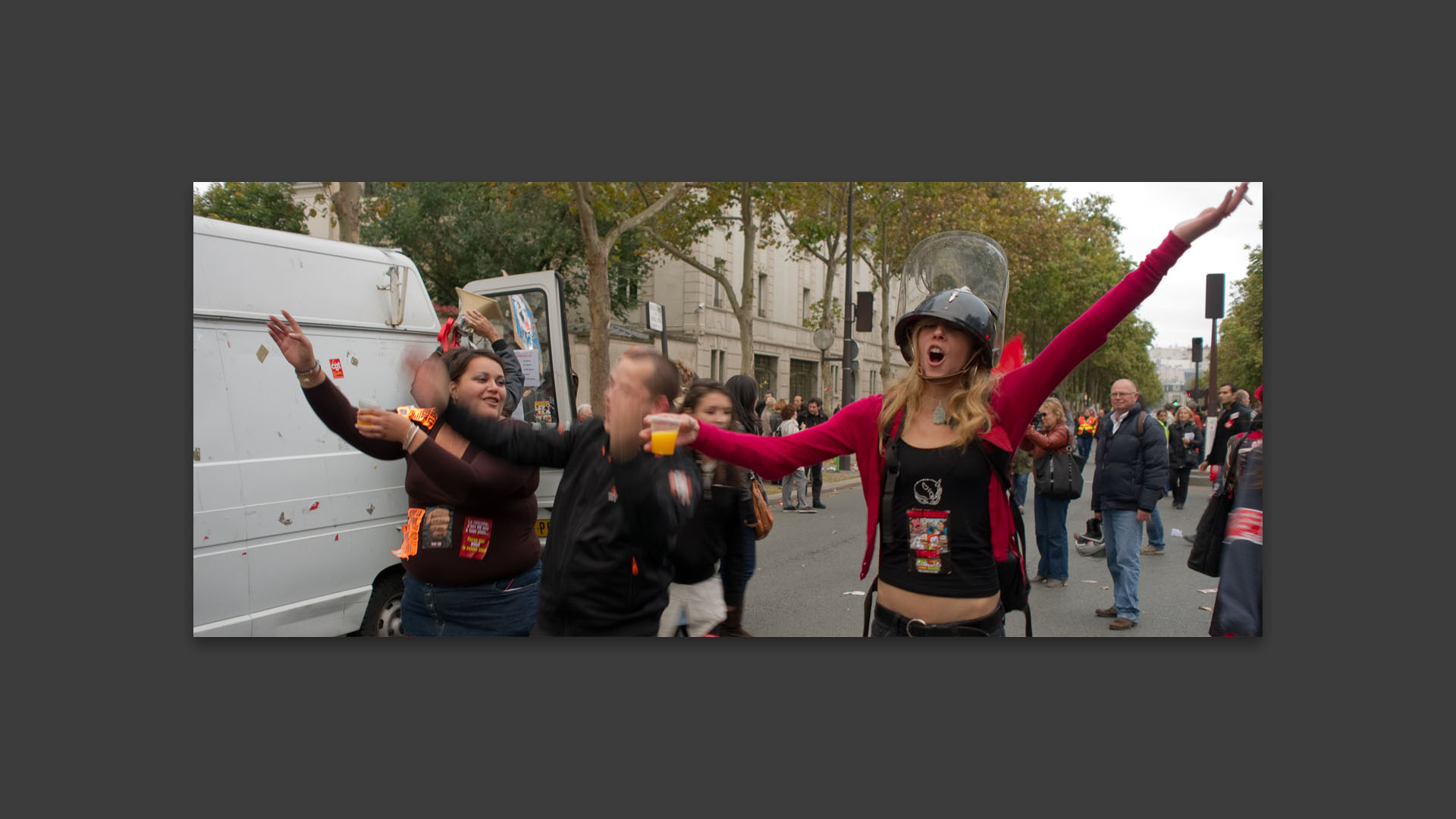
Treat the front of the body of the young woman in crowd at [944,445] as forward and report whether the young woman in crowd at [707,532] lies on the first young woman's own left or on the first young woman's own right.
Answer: on the first young woman's own right

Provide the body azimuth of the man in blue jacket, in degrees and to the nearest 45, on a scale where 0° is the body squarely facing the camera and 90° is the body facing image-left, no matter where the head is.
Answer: approximately 45°

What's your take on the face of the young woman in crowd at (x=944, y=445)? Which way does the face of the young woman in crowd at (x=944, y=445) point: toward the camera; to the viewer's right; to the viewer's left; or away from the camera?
toward the camera

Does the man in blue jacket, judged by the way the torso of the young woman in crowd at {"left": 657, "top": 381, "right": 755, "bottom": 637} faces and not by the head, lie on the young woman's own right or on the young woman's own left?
on the young woman's own left

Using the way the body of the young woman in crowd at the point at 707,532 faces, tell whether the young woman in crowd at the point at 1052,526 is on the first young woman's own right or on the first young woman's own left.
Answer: on the first young woman's own left

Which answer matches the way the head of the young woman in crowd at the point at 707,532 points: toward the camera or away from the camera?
toward the camera

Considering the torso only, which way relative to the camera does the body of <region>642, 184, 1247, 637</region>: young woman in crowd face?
toward the camera
